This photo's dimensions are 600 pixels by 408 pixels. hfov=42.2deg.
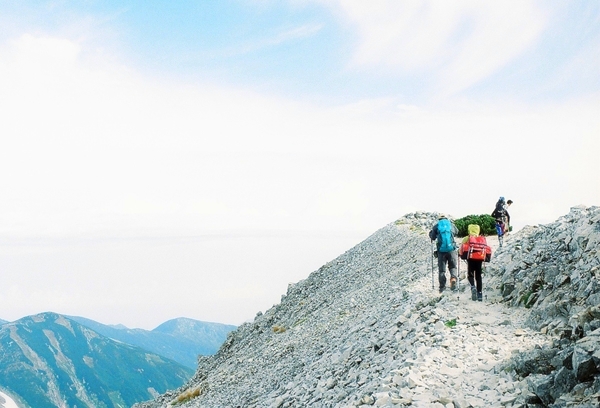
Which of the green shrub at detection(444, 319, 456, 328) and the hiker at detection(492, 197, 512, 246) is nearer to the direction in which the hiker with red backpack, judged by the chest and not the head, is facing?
the hiker

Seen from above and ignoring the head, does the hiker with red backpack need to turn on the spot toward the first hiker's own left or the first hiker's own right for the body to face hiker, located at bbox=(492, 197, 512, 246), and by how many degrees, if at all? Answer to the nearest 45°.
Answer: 0° — they already face them

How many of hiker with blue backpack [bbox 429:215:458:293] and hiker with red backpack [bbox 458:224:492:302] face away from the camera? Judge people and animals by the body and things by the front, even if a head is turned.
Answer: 2

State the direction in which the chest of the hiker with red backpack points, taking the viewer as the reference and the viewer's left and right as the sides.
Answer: facing away from the viewer

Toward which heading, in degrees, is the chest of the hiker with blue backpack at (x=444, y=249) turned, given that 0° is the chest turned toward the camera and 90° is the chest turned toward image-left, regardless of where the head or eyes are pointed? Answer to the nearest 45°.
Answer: approximately 180°

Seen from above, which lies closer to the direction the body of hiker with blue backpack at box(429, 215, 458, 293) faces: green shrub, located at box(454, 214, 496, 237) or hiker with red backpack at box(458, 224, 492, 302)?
the green shrub

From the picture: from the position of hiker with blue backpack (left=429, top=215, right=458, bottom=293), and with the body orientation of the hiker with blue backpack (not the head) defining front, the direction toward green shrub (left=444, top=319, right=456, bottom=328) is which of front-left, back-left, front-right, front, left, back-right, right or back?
back

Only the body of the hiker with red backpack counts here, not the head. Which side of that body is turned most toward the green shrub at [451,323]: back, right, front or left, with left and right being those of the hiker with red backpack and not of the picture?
back

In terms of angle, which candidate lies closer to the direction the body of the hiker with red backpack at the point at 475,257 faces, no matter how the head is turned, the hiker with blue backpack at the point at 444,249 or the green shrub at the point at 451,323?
the hiker with blue backpack

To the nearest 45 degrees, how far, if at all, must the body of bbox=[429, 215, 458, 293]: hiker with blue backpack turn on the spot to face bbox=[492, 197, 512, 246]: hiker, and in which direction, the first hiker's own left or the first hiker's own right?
0° — they already face them
